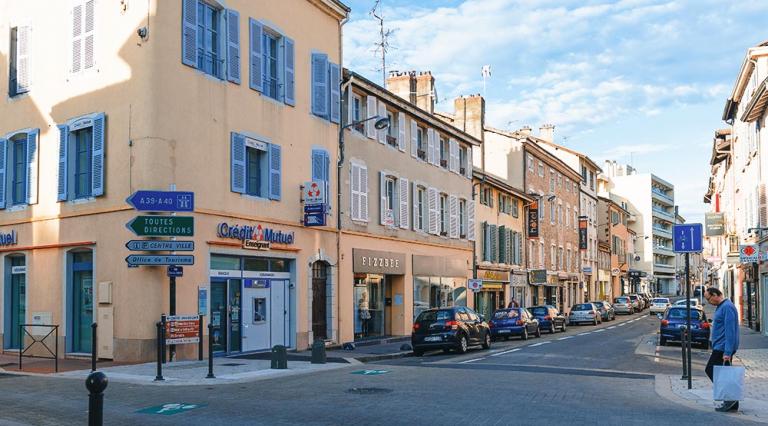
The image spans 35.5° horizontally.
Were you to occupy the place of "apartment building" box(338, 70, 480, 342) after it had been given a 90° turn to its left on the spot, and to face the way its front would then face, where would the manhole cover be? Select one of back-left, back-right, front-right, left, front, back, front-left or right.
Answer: back-right

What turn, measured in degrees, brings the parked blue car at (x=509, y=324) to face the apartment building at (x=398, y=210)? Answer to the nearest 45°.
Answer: approximately 135° to its left

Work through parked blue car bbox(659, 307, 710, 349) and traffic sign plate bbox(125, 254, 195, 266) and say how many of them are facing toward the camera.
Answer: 1

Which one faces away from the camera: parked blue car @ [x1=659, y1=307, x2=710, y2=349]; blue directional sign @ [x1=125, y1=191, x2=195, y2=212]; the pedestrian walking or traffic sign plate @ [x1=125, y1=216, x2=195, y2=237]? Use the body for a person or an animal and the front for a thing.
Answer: the parked blue car

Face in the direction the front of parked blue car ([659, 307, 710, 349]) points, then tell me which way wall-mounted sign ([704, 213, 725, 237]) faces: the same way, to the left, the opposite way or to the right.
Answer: the opposite way

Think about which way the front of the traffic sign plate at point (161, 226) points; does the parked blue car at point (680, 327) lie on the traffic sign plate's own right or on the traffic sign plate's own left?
on the traffic sign plate's own left

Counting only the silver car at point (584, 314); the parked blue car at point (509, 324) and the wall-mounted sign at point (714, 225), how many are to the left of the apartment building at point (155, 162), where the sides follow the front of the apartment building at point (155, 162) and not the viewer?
3

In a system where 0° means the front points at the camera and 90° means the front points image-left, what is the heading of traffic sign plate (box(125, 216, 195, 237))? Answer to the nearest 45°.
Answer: approximately 0°

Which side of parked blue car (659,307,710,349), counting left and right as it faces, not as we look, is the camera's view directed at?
back

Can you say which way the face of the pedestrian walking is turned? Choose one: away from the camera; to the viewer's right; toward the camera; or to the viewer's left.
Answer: to the viewer's left

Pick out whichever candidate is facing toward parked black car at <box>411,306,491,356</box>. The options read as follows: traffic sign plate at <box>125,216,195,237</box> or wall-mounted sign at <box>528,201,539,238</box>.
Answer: the wall-mounted sign
